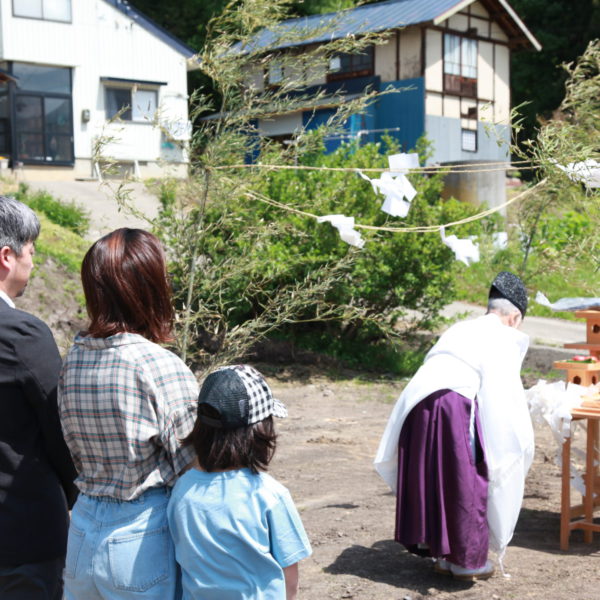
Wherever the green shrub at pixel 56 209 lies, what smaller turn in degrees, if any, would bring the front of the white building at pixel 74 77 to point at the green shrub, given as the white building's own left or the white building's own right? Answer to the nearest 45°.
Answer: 0° — it already faces it

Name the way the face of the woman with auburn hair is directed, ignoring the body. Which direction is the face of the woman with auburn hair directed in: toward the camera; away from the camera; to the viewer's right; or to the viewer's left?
away from the camera

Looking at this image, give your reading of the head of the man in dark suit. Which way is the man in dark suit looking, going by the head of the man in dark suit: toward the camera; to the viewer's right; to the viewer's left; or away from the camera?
to the viewer's right

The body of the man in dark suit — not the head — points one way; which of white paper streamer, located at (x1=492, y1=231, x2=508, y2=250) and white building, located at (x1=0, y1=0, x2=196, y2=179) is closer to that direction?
the white paper streamer

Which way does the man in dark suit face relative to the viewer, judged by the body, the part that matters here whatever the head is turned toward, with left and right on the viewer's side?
facing away from the viewer and to the right of the viewer

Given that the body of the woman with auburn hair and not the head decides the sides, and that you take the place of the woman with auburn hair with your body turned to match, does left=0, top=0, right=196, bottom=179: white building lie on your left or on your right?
on your left

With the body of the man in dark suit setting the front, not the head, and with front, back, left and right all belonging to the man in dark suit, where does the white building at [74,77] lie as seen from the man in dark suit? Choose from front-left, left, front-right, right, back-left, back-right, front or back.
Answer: front-left

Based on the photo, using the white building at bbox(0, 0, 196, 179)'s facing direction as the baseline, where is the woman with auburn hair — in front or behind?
in front

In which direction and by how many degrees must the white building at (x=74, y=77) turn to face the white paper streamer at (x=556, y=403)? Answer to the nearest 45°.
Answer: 0° — it already faces it

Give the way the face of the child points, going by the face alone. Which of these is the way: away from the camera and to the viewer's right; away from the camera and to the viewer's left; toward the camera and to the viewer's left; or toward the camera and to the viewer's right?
away from the camera and to the viewer's right

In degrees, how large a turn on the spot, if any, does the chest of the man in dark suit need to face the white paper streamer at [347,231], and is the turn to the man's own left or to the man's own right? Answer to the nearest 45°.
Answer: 0° — they already face it

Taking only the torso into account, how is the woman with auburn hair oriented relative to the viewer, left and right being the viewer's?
facing away from the viewer and to the right of the viewer

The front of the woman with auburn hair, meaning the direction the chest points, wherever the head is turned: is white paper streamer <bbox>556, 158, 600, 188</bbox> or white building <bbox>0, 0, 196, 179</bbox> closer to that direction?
the white paper streamer
